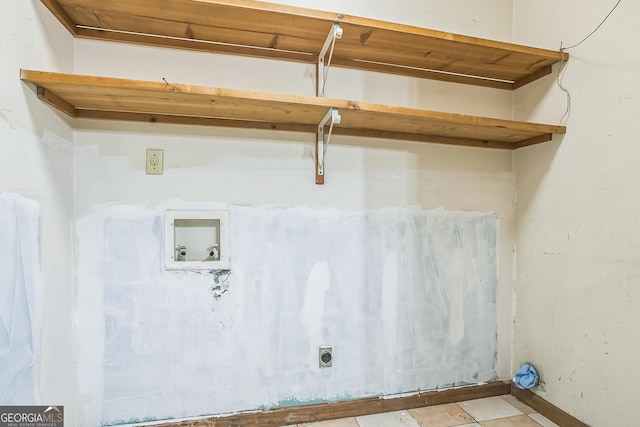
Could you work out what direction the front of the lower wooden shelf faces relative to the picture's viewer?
facing the viewer

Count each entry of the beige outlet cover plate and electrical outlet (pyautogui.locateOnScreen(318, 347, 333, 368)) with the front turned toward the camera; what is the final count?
2

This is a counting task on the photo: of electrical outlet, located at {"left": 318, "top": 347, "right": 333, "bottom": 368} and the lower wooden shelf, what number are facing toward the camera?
2

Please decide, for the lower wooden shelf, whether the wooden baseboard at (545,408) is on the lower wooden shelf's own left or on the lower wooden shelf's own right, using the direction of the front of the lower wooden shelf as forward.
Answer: on the lower wooden shelf's own left

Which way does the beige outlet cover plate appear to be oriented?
toward the camera

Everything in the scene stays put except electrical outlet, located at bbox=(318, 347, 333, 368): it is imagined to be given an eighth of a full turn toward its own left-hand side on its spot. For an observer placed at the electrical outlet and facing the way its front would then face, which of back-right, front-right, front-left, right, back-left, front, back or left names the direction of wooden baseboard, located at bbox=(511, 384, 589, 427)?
front-left
